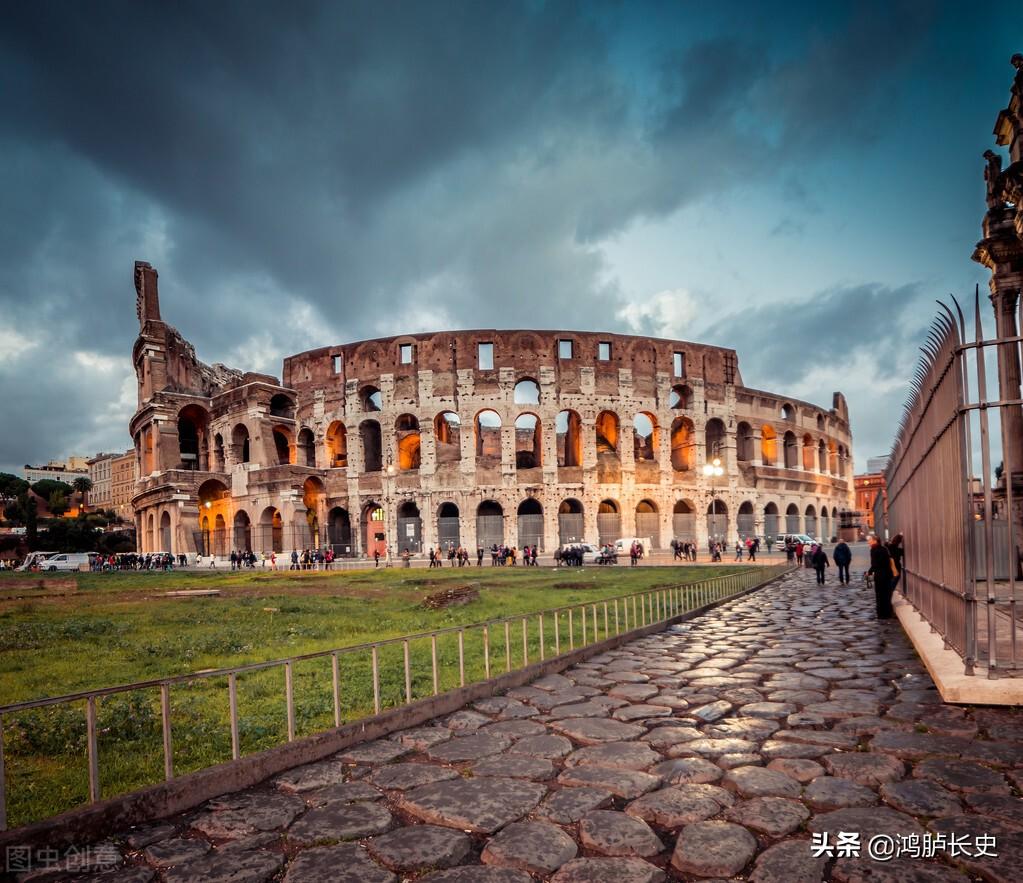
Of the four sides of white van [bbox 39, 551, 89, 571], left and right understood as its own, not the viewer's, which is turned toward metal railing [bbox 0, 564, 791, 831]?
left

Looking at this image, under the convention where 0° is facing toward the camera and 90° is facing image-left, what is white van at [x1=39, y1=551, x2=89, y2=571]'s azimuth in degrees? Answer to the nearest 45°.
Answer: approximately 90°

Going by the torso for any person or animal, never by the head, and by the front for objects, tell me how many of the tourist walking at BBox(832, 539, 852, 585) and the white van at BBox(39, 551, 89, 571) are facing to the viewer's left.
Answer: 1
